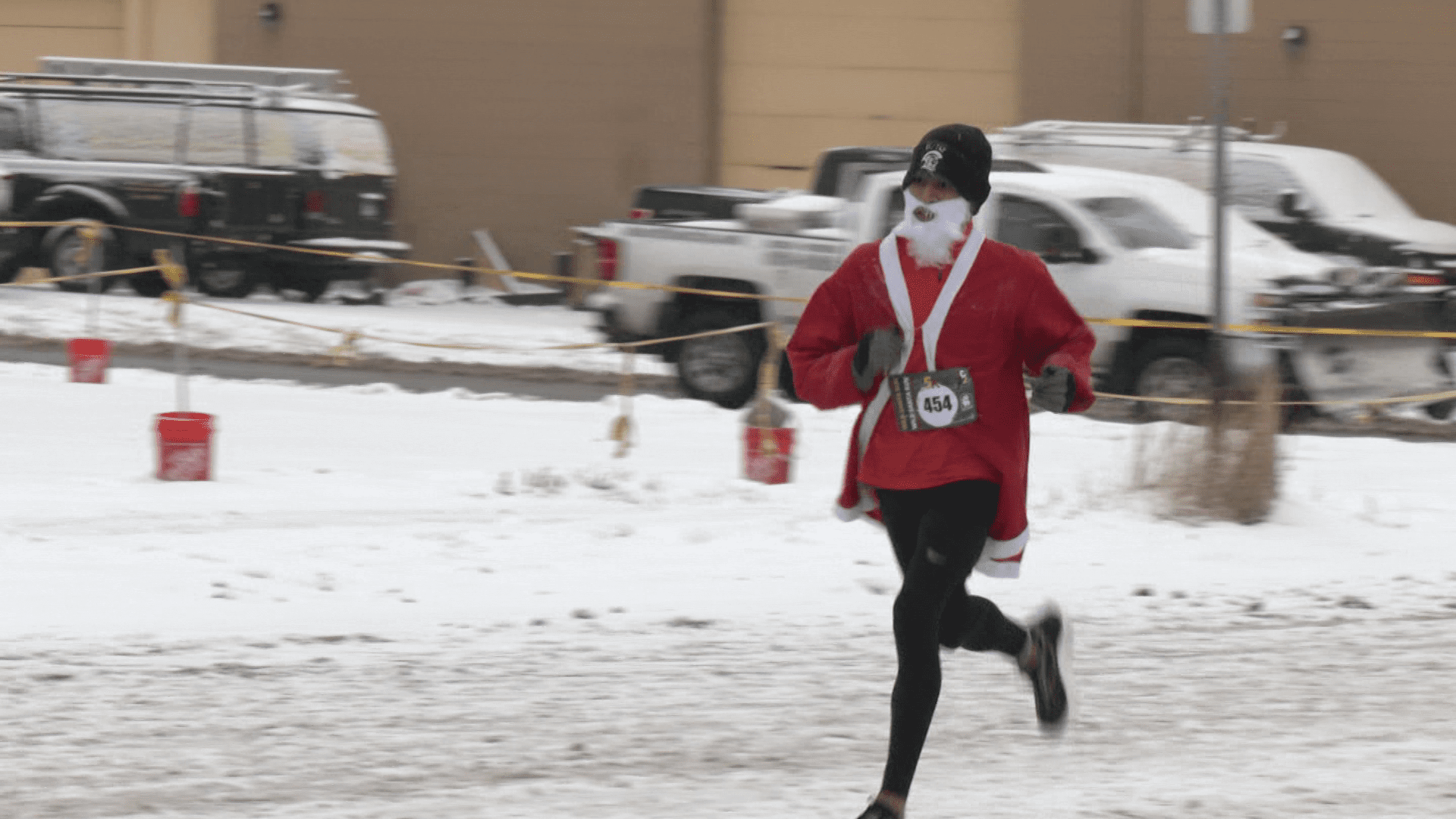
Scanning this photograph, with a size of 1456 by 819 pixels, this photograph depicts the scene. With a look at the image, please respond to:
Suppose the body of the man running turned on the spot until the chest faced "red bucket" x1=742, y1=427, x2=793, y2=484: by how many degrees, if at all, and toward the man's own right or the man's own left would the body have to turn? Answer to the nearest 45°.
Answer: approximately 135° to the man's own right

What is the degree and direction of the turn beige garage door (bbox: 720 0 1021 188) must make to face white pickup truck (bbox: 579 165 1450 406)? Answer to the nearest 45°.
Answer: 0° — it already faces it

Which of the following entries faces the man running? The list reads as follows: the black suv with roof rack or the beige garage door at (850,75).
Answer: the beige garage door

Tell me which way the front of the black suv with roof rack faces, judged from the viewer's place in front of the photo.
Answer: facing away from the viewer and to the left of the viewer

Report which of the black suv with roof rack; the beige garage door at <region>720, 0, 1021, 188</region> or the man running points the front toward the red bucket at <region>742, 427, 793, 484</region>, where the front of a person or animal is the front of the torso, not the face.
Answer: the beige garage door

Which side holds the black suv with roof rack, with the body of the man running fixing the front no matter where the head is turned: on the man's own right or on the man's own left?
on the man's own right

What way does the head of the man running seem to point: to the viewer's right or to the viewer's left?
to the viewer's left

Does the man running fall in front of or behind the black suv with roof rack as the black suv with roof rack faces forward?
behind

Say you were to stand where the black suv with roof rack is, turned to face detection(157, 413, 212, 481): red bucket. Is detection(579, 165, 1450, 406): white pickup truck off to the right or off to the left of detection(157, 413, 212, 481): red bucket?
left

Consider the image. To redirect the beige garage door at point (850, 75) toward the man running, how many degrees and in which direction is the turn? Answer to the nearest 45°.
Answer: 0° — it already faces them

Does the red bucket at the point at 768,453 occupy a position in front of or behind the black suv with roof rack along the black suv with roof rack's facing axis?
behind

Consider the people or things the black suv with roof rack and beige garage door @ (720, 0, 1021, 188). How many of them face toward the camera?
1
